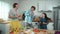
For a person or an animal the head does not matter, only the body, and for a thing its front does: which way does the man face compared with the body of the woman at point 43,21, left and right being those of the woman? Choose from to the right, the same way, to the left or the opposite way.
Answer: to the left

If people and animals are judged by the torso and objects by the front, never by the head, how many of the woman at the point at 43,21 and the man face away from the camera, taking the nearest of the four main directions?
0

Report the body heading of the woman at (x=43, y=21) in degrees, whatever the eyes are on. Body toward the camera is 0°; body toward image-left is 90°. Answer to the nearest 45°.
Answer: approximately 45°

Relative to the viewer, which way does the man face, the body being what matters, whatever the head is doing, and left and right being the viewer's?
facing the viewer and to the right of the viewer
